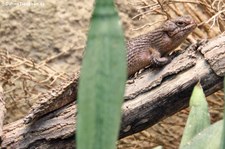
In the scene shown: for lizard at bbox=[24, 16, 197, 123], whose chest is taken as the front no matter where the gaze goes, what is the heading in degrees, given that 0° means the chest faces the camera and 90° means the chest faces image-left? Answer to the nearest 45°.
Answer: approximately 270°
